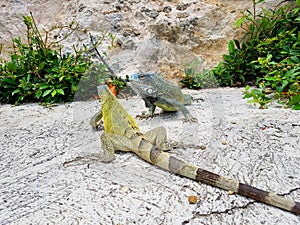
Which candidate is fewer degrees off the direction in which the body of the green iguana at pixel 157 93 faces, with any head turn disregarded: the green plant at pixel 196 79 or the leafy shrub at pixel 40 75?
the leafy shrub

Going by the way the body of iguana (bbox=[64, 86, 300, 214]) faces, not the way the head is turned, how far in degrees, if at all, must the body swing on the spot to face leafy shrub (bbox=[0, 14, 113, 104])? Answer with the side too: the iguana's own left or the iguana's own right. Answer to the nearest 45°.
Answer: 0° — it already faces it

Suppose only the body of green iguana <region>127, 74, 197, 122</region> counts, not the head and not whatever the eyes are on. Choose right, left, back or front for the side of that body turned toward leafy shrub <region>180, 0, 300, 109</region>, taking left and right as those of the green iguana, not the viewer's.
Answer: back

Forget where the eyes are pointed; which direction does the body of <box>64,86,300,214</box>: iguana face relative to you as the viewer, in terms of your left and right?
facing away from the viewer and to the left of the viewer

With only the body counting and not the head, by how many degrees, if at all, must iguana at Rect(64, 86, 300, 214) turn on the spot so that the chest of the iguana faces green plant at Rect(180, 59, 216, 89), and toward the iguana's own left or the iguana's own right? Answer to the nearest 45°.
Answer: approximately 45° to the iguana's own right

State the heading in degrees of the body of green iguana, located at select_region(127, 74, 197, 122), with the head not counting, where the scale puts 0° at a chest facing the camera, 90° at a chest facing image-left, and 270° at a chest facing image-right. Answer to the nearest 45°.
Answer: approximately 45°
